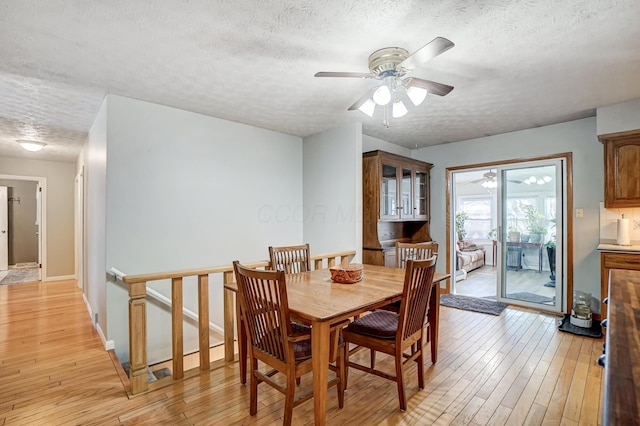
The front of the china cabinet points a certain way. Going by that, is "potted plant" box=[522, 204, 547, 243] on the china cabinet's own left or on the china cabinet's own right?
on the china cabinet's own left

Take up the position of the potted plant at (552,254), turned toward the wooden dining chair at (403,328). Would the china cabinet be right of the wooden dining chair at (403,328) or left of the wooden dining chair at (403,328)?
right

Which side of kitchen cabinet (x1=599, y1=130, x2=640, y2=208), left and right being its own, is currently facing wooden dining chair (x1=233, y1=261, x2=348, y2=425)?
front

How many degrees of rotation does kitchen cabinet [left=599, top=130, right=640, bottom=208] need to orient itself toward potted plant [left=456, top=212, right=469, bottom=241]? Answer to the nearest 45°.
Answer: approximately 90° to its right

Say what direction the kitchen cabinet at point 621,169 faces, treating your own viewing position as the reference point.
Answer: facing the viewer and to the left of the viewer

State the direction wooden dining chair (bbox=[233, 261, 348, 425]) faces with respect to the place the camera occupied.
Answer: facing away from the viewer and to the right of the viewer

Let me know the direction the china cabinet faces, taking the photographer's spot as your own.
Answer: facing the viewer and to the right of the viewer

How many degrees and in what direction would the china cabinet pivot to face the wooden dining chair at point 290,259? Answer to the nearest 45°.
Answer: approximately 90° to its right

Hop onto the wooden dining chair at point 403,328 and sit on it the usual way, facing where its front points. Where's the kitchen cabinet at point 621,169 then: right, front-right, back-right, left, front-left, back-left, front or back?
right

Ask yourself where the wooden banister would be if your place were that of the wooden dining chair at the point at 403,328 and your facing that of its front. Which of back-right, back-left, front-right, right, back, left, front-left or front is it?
front-left

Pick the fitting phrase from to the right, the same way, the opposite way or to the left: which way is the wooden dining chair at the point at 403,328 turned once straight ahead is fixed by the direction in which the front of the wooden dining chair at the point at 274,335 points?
to the left

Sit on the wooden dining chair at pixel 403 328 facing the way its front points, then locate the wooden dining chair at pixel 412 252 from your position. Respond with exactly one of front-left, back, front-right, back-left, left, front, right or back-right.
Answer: front-right

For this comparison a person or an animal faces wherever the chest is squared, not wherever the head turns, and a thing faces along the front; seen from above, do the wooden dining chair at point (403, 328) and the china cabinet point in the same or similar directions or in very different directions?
very different directions

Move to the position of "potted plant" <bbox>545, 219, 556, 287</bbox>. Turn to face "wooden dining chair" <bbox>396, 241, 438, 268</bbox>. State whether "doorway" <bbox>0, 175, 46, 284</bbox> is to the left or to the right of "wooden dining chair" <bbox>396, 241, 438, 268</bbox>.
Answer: right

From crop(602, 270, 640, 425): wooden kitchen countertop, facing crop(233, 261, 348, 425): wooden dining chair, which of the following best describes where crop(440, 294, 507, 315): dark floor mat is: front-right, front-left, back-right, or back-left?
front-right

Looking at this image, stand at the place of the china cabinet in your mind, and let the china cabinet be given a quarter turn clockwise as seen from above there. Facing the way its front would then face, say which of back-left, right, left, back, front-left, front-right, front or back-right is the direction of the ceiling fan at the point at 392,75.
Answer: front-left

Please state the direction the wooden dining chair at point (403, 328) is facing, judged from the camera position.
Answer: facing away from the viewer and to the left of the viewer

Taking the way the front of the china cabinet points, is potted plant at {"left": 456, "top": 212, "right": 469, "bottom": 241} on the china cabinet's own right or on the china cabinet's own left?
on the china cabinet's own left

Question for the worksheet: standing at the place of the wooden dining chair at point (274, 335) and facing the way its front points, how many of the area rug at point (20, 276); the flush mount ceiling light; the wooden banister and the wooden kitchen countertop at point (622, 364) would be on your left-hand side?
3

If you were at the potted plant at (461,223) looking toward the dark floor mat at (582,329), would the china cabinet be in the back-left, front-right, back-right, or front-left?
front-right

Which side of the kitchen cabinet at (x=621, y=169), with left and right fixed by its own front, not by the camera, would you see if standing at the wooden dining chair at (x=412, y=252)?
front

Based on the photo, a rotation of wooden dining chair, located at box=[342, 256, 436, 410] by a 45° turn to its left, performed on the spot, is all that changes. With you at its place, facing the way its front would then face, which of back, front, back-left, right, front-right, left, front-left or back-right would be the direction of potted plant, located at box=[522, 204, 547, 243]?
back-right
